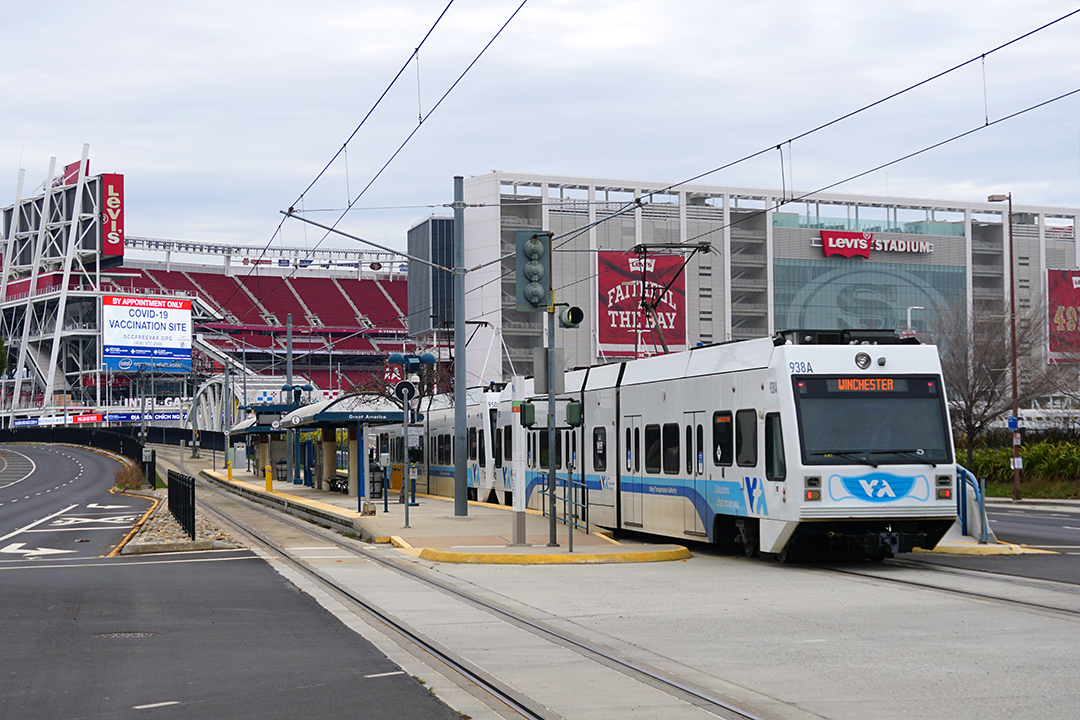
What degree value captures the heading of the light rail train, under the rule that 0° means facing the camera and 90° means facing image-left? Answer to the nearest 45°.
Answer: approximately 315°

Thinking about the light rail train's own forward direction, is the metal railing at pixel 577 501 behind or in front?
behind

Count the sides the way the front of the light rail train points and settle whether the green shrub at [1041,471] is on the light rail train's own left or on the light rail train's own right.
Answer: on the light rail train's own left
